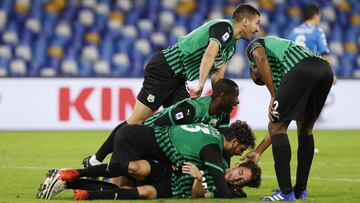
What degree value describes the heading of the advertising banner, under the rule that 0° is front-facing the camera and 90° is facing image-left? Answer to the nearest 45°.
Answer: approximately 0°
